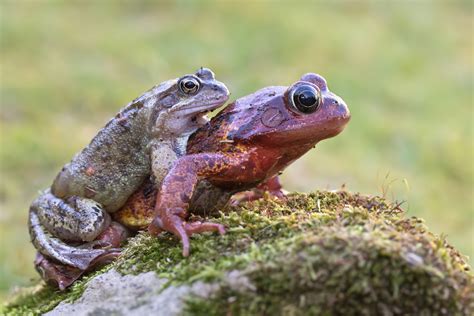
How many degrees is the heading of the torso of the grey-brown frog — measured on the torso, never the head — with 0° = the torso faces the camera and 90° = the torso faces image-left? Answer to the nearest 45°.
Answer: approximately 270°
